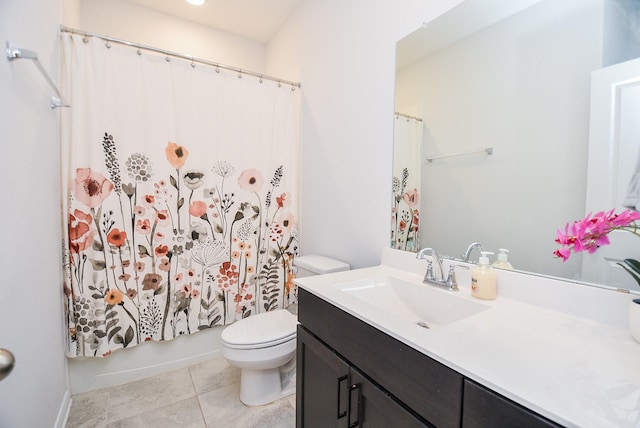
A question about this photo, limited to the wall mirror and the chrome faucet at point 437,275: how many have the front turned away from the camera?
0

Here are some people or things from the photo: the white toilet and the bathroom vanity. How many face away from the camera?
0

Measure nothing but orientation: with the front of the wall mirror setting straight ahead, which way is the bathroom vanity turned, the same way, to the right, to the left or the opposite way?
the same way

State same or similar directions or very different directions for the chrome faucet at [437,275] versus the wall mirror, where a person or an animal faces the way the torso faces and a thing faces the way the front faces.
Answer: same or similar directions

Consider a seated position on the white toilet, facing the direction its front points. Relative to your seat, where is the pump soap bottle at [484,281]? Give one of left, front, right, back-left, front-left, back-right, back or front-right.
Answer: left

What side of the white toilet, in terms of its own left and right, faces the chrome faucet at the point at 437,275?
left

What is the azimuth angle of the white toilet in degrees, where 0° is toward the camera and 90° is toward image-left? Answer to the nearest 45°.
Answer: approximately 45°

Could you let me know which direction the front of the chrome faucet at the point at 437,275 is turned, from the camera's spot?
facing the viewer and to the left of the viewer

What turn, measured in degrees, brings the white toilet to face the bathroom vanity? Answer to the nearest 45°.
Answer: approximately 90° to its left
